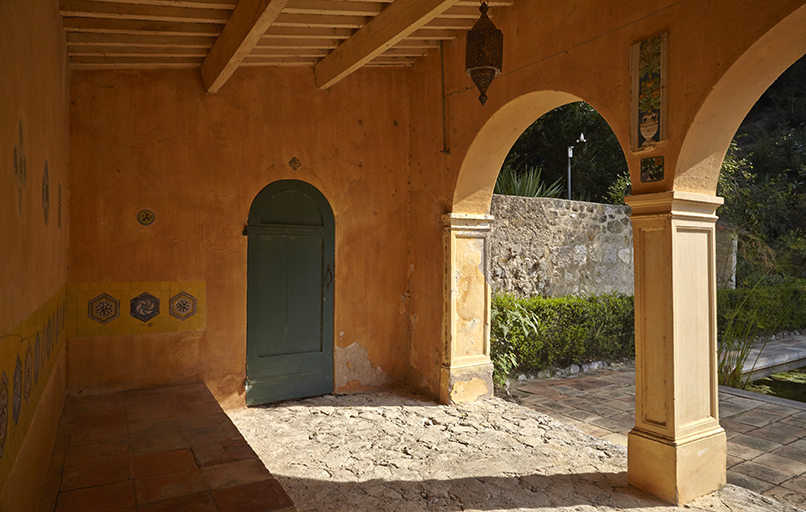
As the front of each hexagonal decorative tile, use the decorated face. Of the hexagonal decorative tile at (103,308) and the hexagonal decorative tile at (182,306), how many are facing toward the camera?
2

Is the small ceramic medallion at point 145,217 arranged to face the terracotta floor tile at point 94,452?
yes

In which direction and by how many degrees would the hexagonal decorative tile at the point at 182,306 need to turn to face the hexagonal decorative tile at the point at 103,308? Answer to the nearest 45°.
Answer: approximately 90° to its right

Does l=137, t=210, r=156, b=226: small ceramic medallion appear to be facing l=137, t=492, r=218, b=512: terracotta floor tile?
yes

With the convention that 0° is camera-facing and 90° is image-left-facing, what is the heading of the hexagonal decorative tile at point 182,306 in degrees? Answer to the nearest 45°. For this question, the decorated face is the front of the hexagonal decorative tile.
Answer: approximately 0°

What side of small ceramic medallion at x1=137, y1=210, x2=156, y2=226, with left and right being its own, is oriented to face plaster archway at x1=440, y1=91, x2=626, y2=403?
left

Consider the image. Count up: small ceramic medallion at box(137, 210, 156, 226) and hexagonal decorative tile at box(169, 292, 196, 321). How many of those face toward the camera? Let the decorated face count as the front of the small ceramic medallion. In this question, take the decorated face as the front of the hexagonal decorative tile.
2
